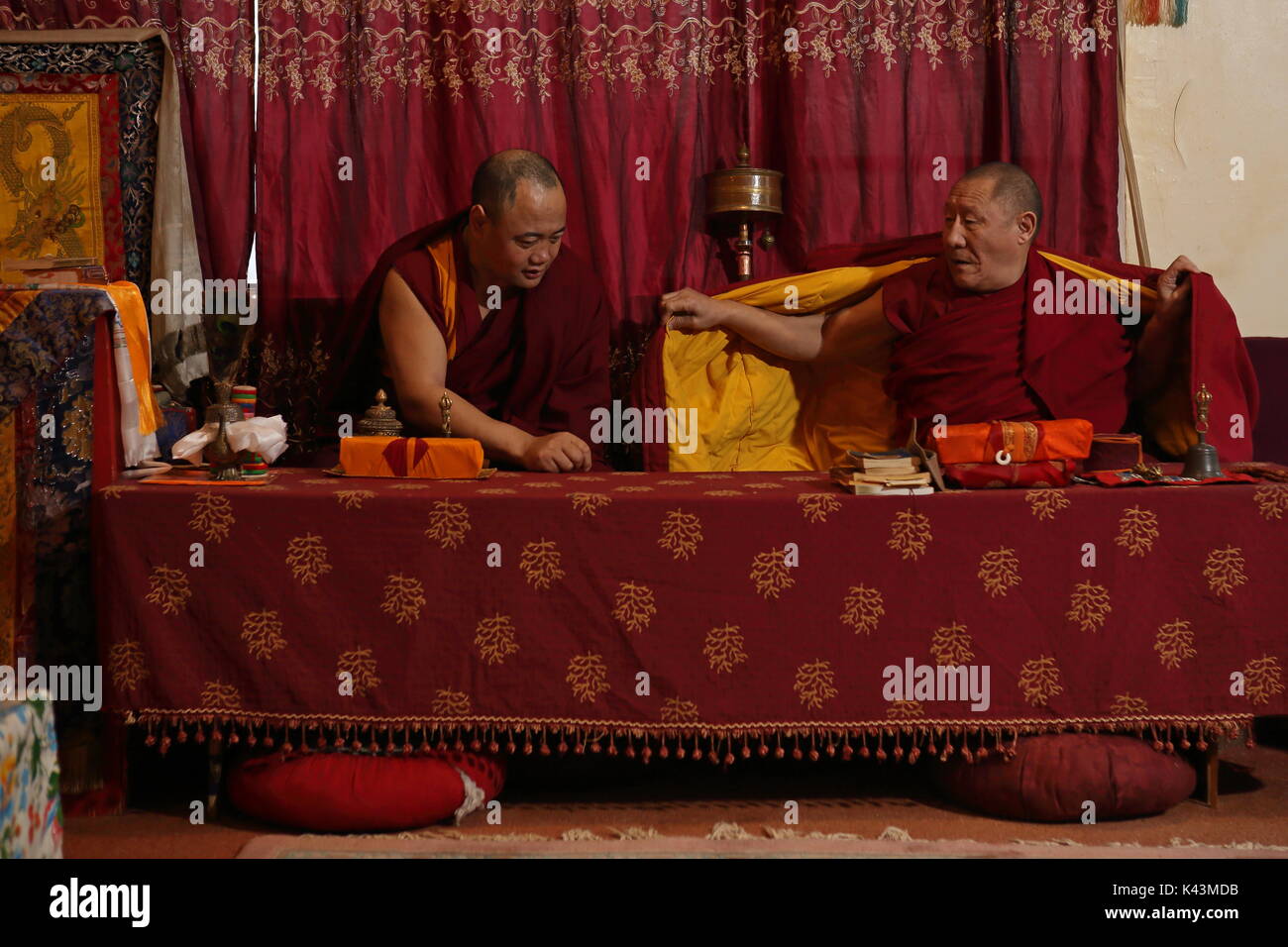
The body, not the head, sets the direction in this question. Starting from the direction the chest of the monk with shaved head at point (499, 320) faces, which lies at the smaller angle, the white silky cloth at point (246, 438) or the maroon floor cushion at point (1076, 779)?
the maroon floor cushion

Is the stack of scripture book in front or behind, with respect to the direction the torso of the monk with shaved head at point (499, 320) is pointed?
in front

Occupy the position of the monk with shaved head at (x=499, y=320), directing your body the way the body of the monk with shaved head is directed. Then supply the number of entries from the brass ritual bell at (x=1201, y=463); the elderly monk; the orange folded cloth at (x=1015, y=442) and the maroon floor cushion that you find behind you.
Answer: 0

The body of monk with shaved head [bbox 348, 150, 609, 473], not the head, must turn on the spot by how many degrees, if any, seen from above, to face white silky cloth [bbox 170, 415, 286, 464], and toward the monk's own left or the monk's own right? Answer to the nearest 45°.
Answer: approximately 90° to the monk's own right

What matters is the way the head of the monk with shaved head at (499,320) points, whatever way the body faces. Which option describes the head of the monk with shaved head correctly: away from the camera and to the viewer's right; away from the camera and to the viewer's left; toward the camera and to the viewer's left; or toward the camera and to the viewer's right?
toward the camera and to the viewer's right

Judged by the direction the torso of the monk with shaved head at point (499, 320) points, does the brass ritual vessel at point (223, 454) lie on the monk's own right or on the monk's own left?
on the monk's own right

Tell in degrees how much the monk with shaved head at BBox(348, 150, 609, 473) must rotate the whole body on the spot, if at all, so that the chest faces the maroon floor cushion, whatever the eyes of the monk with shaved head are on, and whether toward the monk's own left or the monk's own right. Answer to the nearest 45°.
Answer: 0° — they already face it
